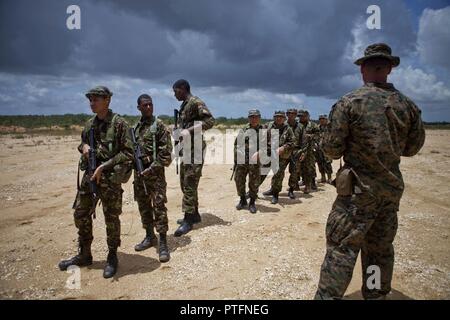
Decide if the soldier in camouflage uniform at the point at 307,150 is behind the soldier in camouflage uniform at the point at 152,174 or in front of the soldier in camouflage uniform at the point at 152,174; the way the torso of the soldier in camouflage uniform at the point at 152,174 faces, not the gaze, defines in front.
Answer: behind

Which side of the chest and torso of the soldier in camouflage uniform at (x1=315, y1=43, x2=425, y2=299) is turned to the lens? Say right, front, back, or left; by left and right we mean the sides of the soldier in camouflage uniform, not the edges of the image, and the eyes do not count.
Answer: back

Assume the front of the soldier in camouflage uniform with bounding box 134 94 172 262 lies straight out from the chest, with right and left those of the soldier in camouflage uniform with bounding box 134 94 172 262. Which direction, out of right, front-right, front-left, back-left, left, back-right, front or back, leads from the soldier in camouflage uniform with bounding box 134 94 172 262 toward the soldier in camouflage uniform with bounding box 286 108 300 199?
back

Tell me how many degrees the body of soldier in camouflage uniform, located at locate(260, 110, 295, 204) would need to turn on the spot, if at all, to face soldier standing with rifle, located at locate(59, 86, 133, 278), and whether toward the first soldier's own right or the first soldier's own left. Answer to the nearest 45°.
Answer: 0° — they already face them

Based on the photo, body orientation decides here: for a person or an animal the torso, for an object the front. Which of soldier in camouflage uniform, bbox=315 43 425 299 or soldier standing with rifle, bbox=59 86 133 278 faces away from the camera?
the soldier in camouflage uniform
